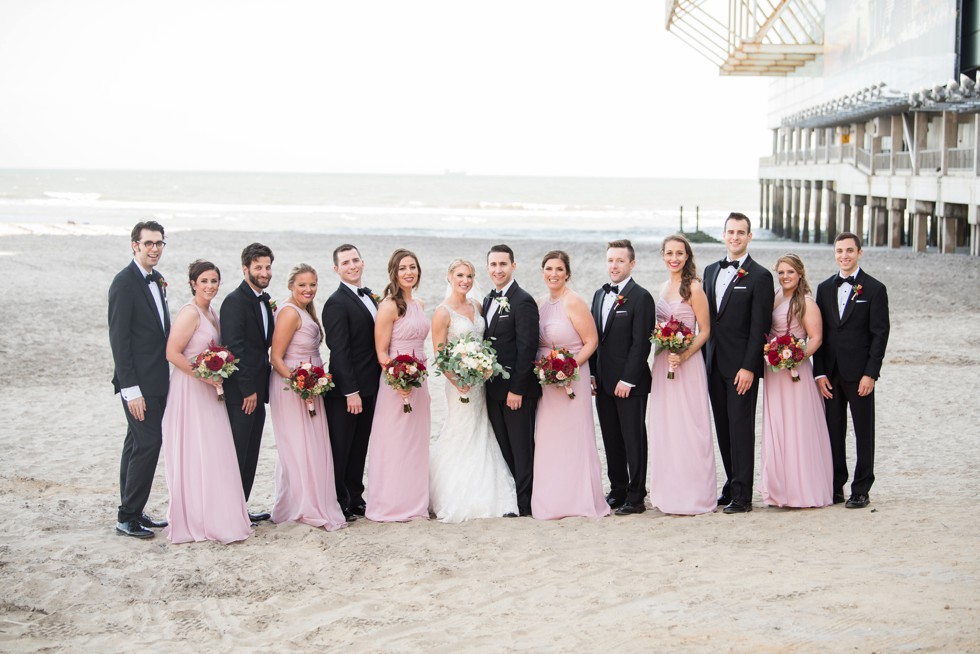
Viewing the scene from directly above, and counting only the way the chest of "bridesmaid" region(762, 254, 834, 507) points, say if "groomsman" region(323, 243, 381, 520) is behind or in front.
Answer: in front

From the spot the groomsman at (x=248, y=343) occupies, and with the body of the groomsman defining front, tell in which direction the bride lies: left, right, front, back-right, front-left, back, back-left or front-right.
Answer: front-left

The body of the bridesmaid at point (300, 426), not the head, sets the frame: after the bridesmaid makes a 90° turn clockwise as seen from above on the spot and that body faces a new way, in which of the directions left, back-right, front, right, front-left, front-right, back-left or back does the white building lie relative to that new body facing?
back

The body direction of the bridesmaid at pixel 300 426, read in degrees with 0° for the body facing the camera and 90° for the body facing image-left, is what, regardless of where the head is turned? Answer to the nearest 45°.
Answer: approximately 315°

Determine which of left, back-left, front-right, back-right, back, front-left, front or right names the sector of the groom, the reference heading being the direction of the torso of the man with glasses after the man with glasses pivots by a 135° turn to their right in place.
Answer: back

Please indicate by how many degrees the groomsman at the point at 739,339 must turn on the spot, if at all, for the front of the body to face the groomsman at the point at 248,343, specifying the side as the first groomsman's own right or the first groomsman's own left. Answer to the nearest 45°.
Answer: approximately 45° to the first groomsman's own right
